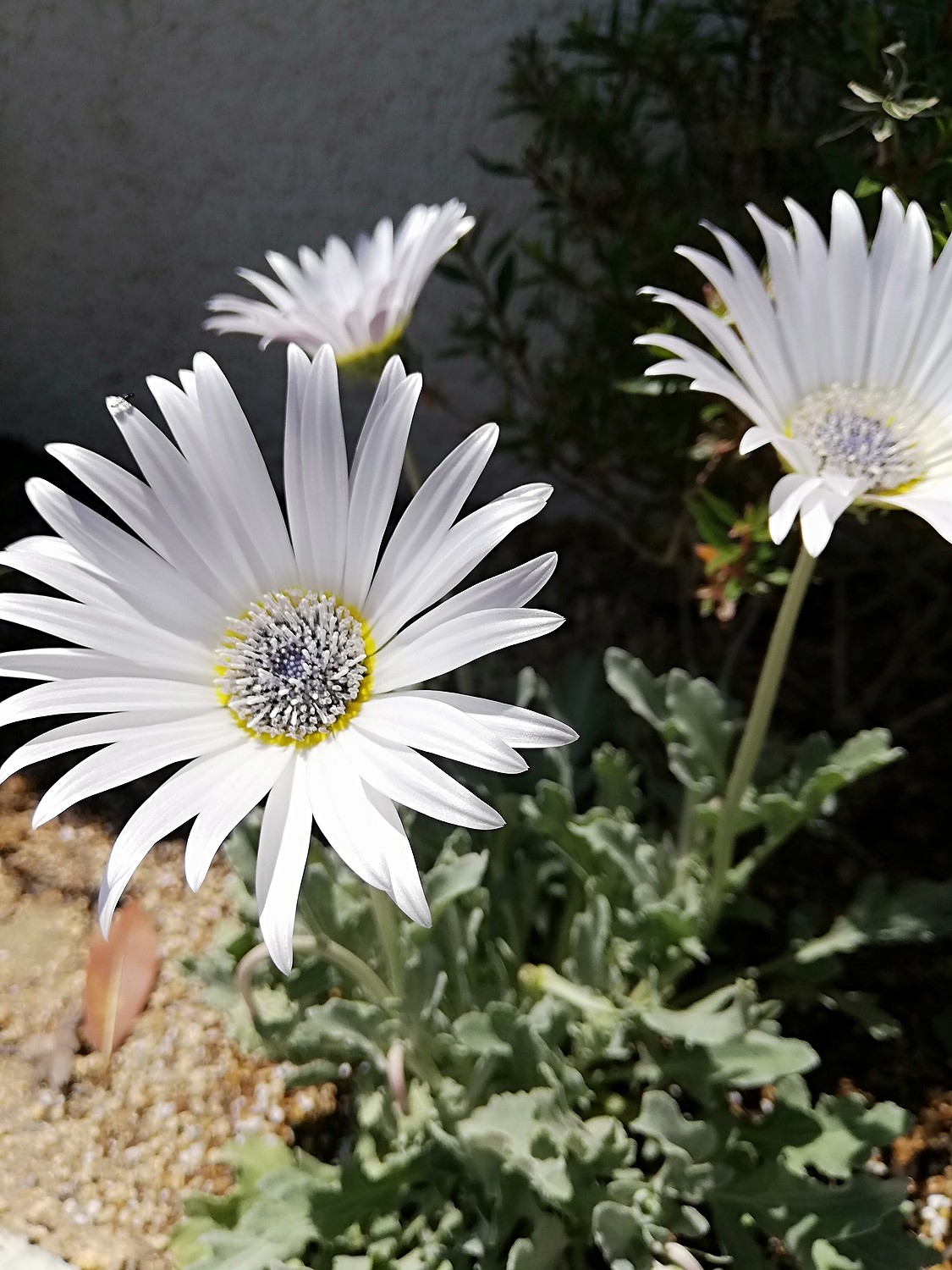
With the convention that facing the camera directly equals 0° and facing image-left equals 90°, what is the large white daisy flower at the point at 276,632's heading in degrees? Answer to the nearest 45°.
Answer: approximately 0°
